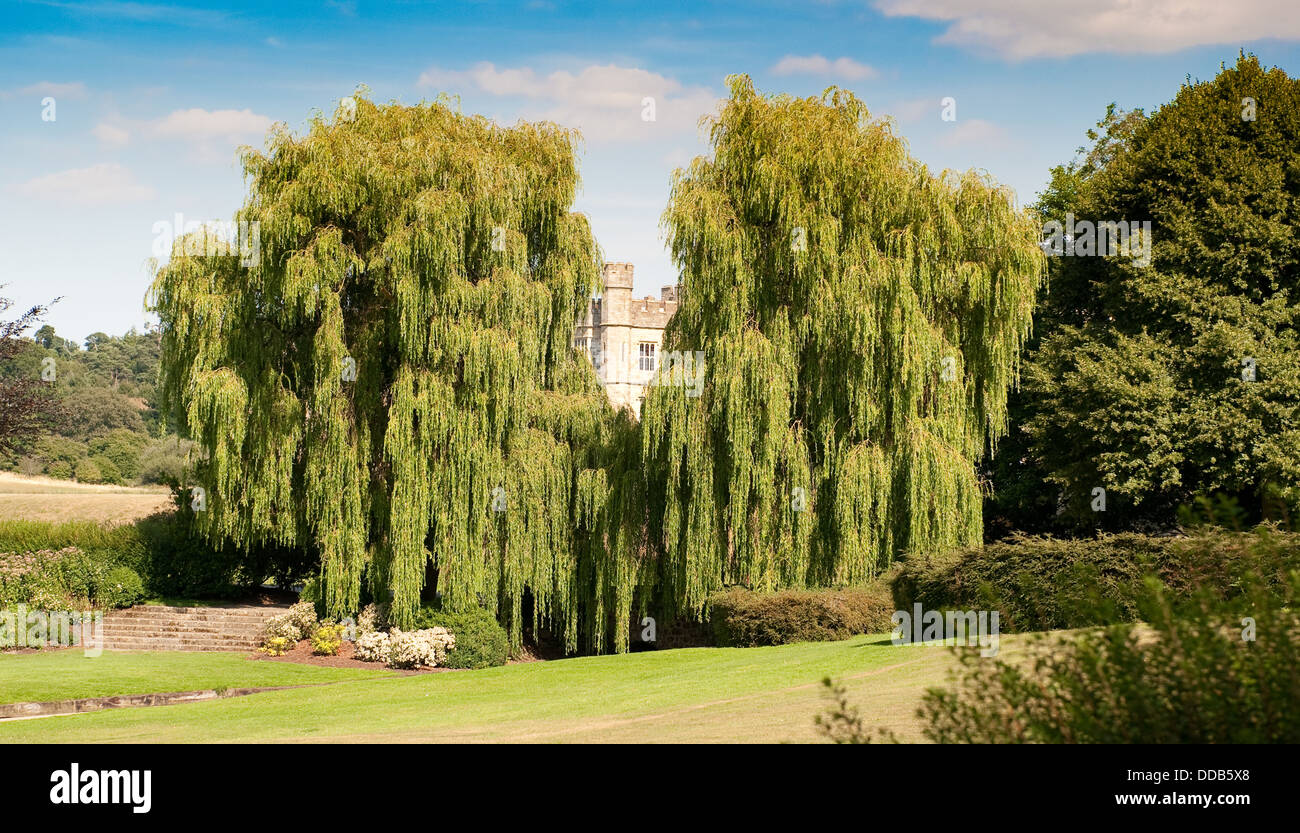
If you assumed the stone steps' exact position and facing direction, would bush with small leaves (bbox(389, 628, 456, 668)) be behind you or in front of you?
in front

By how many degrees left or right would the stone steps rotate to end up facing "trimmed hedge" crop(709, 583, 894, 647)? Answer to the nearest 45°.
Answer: approximately 45° to its left

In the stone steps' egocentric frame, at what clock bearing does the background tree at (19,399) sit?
The background tree is roughly at 5 o'clock from the stone steps.

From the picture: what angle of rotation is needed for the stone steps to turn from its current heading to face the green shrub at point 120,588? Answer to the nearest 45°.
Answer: approximately 135° to its right

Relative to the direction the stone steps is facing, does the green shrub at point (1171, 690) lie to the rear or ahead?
ahead

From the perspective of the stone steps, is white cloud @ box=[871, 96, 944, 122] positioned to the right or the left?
on its left

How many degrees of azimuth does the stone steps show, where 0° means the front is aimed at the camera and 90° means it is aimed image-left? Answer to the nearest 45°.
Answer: approximately 0°
